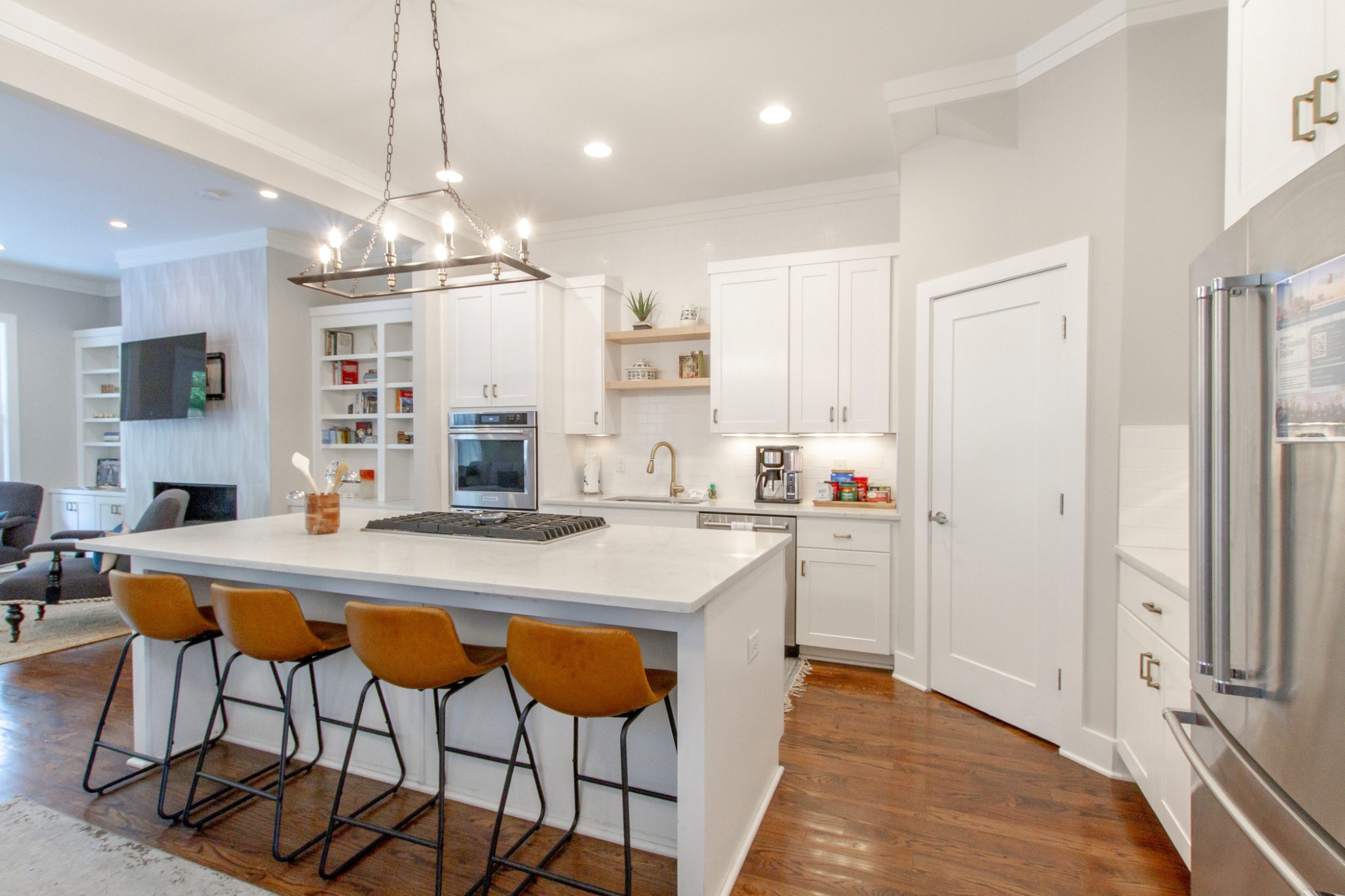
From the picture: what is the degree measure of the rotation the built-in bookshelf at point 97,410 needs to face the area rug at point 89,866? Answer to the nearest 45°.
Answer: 0° — it already faces it

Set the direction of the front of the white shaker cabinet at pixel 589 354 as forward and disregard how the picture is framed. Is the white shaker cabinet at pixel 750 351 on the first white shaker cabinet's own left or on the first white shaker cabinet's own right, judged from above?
on the first white shaker cabinet's own left

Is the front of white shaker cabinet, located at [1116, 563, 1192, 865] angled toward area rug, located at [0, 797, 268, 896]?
yes

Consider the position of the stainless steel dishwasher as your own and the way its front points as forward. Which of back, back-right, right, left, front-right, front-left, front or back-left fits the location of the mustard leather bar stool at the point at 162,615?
front-right

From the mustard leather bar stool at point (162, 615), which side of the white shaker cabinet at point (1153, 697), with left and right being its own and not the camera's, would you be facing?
front

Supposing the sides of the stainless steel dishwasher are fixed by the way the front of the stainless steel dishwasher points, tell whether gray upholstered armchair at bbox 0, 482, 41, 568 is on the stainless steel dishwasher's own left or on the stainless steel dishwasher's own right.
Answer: on the stainless steel dishwasher's own right

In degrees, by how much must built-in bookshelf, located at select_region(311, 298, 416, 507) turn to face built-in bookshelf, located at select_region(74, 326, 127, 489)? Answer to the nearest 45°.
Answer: approximately 90° to its right

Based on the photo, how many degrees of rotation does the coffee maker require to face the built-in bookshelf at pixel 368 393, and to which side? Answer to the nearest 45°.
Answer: approximately 90° to its right

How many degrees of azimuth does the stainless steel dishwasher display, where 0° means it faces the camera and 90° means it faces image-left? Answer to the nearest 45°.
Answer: approximately 0°

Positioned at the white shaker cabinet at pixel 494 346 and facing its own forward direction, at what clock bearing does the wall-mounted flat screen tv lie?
The wall-mounted flat screen tv is roughly at 4 o'clock from the white shaker cabinet.
